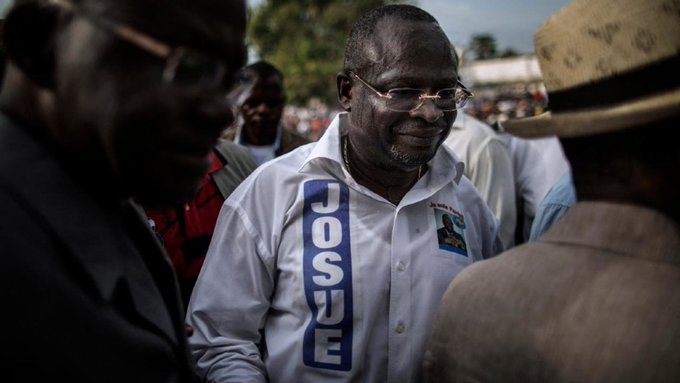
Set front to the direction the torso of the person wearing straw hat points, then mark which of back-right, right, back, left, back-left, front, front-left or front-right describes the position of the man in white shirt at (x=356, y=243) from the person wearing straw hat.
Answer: front-left

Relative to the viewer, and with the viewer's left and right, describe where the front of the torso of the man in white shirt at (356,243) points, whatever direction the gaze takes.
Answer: facing the viewer and to the right of the viewer

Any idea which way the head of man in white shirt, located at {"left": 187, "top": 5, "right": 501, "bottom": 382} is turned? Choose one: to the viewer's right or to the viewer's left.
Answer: to the viewer's right

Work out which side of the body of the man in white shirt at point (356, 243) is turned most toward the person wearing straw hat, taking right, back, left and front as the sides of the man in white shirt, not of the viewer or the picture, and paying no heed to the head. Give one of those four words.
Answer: front

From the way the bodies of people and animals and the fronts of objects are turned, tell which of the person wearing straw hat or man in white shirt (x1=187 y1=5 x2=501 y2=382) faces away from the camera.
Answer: the person wearing straw hat

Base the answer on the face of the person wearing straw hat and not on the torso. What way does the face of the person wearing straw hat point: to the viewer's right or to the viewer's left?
to the viewer's left

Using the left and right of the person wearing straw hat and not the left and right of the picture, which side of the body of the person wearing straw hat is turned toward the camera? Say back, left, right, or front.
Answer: back

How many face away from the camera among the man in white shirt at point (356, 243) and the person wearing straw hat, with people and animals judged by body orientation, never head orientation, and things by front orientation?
1
